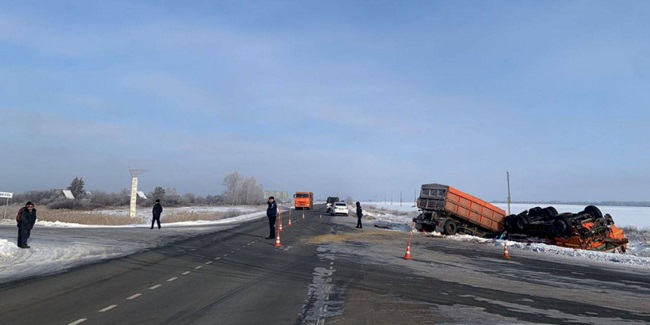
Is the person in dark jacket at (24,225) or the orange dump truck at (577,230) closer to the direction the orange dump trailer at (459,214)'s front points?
the orange dump truck

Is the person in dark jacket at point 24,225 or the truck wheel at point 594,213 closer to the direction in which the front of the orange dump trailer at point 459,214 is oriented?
the truck wheel

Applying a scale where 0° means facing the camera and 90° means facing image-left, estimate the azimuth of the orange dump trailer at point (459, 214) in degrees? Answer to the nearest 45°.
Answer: approximately 225°

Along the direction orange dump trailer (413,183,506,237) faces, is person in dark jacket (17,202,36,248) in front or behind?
behind

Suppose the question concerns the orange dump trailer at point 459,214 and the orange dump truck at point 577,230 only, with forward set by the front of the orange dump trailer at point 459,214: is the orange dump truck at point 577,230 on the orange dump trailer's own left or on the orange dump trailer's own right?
on the orange dump trailer's own right

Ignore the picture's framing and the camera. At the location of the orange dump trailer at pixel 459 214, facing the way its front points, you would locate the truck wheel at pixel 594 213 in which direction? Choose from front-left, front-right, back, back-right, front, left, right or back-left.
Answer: front-right
